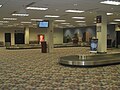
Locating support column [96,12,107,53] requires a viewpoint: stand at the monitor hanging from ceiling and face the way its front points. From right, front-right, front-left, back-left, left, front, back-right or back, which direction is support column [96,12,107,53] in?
front-left

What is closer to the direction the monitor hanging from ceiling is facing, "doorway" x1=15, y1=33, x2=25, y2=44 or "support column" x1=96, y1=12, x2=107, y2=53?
the support column

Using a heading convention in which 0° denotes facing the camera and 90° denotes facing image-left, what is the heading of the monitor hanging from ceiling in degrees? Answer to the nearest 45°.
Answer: approximately 0°
